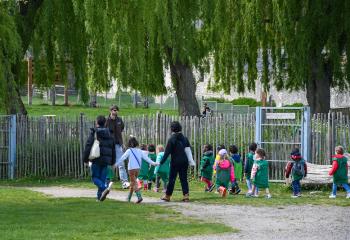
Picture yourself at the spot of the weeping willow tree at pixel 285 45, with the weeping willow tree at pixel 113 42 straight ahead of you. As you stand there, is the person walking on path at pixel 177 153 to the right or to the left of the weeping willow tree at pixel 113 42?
left

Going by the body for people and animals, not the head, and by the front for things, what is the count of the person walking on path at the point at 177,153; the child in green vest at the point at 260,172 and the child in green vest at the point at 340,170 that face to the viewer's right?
0

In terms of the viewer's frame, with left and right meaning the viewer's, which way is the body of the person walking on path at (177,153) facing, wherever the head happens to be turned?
facing away from the viewer and to the left of the viewer

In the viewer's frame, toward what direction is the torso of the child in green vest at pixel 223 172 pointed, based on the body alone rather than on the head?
away from the camera

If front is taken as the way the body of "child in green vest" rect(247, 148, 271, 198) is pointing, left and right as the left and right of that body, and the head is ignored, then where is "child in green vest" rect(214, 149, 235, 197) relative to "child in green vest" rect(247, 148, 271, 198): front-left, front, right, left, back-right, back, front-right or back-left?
front-left

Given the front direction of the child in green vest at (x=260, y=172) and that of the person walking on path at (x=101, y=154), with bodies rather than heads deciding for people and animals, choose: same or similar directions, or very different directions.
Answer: same or similar directions

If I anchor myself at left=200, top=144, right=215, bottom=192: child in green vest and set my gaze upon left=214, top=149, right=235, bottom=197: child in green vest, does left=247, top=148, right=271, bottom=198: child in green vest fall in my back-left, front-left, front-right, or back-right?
front-left

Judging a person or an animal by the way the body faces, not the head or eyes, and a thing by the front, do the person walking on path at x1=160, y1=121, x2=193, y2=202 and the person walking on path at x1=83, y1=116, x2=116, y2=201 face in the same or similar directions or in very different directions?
same or similar directions

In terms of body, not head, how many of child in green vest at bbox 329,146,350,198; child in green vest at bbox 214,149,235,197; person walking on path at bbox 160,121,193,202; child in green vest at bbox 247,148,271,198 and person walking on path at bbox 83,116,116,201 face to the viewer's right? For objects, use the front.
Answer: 0
